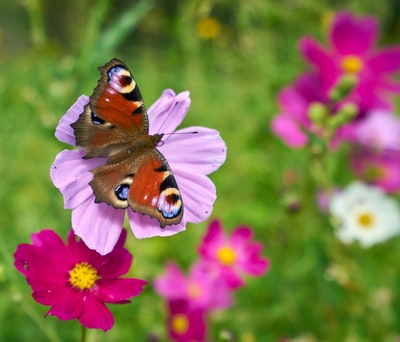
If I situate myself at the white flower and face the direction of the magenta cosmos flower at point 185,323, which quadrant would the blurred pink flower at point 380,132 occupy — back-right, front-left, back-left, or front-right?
back-right

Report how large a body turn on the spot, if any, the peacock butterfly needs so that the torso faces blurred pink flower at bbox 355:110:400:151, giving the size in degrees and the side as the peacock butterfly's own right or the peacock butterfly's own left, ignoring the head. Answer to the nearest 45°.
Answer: approximately 45° to the peacock butterfly's own left

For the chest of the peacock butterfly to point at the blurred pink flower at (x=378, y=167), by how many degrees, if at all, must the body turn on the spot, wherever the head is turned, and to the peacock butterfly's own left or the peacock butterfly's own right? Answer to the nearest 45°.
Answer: approximately 45° to the peacock butterfly's own left

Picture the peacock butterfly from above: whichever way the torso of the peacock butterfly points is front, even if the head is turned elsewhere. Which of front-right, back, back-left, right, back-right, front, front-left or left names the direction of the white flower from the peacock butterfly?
front-left

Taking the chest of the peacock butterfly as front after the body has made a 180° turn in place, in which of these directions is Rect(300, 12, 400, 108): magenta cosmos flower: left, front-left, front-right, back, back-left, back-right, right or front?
back-right

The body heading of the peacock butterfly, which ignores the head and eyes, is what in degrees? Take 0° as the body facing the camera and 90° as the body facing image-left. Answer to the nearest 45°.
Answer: approximately 270°

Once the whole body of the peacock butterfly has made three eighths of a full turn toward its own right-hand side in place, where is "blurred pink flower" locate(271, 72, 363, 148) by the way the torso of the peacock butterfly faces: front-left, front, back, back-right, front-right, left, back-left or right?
back
